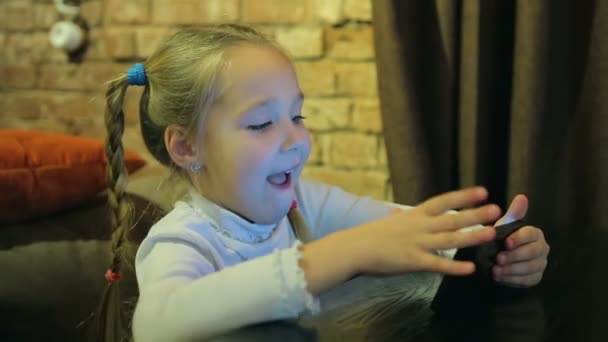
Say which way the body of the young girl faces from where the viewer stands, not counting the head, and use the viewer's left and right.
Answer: facing the viewer and to the right of the viewer

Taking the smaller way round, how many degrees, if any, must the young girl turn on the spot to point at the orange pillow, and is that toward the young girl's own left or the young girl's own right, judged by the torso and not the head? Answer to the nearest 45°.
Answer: approximately 180°
